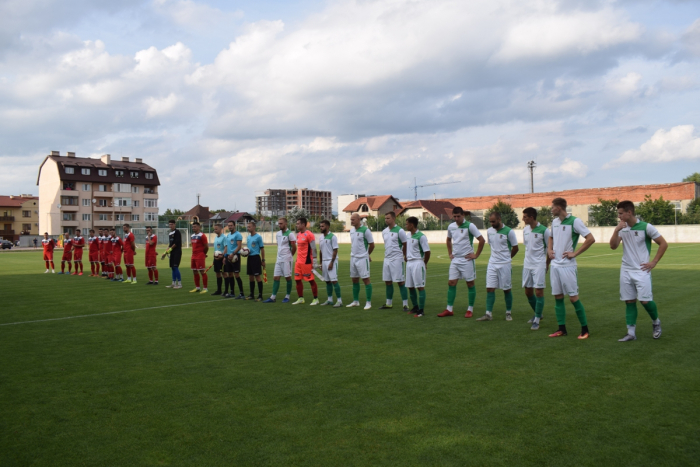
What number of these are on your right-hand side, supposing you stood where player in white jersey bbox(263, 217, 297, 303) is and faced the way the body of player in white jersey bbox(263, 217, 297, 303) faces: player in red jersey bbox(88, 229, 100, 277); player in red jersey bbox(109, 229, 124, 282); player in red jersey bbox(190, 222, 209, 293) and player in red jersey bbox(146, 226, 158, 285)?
4

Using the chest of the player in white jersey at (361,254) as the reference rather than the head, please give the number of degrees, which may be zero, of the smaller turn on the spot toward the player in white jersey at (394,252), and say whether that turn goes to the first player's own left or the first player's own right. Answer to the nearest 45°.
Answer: approximately 90° to the first player's own left

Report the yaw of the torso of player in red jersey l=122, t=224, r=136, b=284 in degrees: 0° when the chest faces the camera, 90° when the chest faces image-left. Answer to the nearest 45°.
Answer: approximately 45°

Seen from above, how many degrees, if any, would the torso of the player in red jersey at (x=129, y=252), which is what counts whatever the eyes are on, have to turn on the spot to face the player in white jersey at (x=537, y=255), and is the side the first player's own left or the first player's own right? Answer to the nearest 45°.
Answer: approximately 90° to the first player's own left

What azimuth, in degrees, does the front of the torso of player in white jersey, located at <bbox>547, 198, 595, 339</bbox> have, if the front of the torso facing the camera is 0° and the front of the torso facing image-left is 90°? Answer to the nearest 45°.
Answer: approximately 45°

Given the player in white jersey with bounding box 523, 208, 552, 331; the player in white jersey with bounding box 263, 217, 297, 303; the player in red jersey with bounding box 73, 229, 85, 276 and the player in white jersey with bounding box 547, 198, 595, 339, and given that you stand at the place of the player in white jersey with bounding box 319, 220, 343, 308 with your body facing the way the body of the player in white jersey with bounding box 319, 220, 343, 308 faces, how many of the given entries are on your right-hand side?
2

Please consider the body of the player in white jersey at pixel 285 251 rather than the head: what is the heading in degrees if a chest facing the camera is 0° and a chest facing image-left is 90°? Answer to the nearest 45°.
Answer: approximately 45°

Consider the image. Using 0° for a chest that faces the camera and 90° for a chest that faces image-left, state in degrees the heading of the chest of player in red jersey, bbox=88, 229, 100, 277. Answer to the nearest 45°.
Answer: approximately 45°

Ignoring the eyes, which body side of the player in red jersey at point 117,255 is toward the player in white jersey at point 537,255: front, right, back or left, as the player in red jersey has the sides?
left

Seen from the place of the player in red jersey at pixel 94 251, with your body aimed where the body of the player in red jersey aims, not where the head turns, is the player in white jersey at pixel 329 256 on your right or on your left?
on your left

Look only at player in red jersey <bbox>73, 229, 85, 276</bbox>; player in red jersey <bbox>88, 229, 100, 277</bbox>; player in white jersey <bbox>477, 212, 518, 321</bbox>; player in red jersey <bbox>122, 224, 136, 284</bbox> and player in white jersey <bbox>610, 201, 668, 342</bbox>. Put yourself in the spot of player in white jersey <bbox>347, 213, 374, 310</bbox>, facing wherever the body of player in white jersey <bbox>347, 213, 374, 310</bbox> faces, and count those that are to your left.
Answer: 2
